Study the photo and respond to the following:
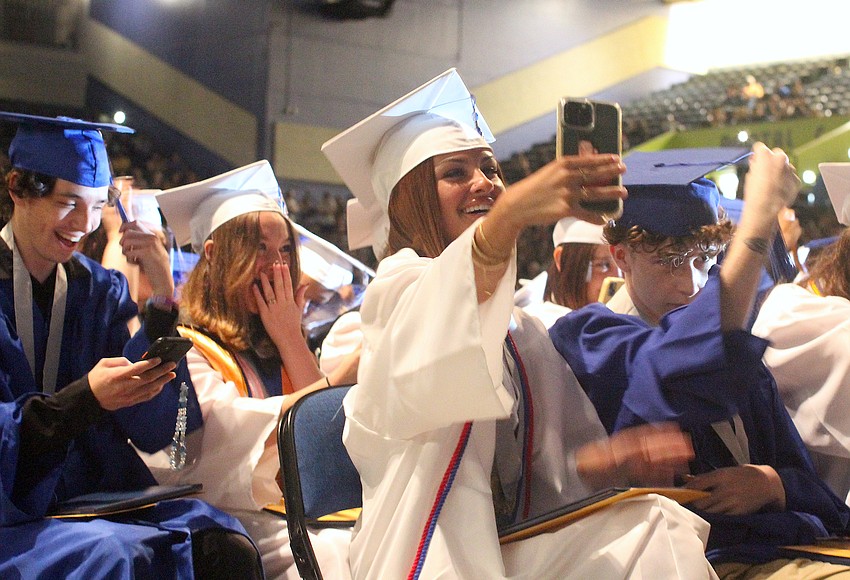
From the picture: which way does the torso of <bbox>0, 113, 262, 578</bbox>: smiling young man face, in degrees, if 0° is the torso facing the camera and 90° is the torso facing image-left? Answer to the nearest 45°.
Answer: approximately 315°

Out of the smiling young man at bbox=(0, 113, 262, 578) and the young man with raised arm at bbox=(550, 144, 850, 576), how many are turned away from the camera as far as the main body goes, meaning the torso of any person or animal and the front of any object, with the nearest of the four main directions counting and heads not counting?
0

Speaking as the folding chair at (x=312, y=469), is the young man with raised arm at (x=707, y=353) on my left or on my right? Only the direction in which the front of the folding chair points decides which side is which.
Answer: on my left

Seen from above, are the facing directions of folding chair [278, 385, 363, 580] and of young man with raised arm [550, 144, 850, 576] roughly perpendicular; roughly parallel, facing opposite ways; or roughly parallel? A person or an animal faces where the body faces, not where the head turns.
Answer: roughly parallel

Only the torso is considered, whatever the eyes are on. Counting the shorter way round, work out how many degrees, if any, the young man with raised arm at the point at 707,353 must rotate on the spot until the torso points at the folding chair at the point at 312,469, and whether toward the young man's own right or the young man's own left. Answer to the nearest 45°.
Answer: approximately 90° to the young man's own right

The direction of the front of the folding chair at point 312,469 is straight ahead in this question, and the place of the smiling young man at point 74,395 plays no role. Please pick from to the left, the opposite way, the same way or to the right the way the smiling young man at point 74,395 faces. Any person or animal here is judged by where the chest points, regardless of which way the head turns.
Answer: the same way

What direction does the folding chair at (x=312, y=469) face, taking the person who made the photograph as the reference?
facing the viewer and to the right of the viewer

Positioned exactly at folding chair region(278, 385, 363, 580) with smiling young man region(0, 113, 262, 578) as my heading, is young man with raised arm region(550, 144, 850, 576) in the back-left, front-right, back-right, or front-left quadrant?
back-right

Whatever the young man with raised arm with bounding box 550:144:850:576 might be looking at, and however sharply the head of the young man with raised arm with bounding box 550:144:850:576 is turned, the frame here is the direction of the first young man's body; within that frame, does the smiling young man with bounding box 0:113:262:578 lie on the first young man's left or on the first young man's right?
on the first young man's right

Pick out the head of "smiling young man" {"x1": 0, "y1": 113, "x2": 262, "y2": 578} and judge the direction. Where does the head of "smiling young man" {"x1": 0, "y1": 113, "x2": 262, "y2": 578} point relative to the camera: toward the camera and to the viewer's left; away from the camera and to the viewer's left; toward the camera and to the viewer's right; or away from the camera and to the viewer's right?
toward the camera and to the viewer's right

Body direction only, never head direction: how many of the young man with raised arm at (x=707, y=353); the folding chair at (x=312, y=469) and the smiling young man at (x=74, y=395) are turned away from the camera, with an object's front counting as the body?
0
